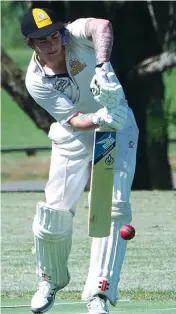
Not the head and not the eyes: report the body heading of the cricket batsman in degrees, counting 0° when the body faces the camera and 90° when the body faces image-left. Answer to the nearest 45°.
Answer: approximately 0°

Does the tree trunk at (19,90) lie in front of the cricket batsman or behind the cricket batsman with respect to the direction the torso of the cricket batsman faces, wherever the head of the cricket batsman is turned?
behind
